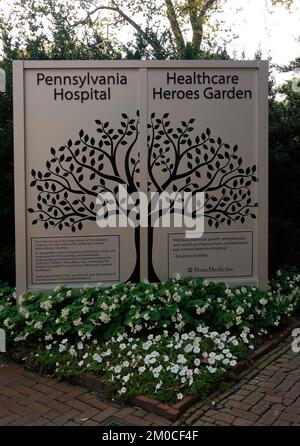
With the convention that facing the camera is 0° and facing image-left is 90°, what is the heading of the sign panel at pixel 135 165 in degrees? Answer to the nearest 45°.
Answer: approximately 0°

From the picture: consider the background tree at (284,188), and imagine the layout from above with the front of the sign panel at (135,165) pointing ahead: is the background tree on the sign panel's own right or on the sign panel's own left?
on the sign panel's own left
